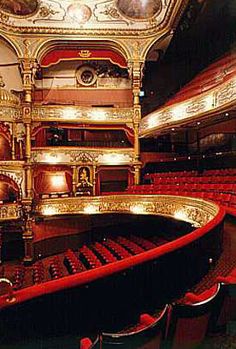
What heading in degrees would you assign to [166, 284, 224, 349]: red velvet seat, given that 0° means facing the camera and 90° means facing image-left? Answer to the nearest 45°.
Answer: approximately 135°
